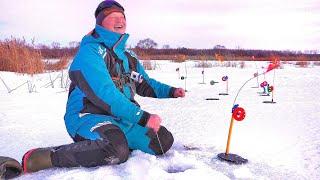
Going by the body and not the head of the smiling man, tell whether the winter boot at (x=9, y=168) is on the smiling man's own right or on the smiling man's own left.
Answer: on the smiling man's own right

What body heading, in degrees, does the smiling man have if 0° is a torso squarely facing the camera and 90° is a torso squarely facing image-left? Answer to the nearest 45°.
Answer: approximately 315°
